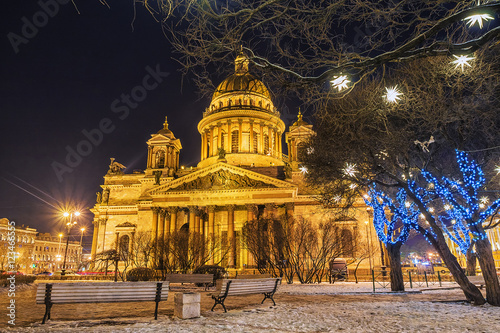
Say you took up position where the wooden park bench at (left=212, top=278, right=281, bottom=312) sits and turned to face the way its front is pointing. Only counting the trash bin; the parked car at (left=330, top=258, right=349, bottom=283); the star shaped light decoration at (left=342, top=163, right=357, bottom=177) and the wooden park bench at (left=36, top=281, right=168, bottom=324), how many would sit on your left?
2

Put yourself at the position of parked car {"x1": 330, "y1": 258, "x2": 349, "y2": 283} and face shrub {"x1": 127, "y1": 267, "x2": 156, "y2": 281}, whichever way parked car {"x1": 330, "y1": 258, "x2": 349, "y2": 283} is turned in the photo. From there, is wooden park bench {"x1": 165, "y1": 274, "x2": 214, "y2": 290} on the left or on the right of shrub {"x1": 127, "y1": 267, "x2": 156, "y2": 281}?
left
